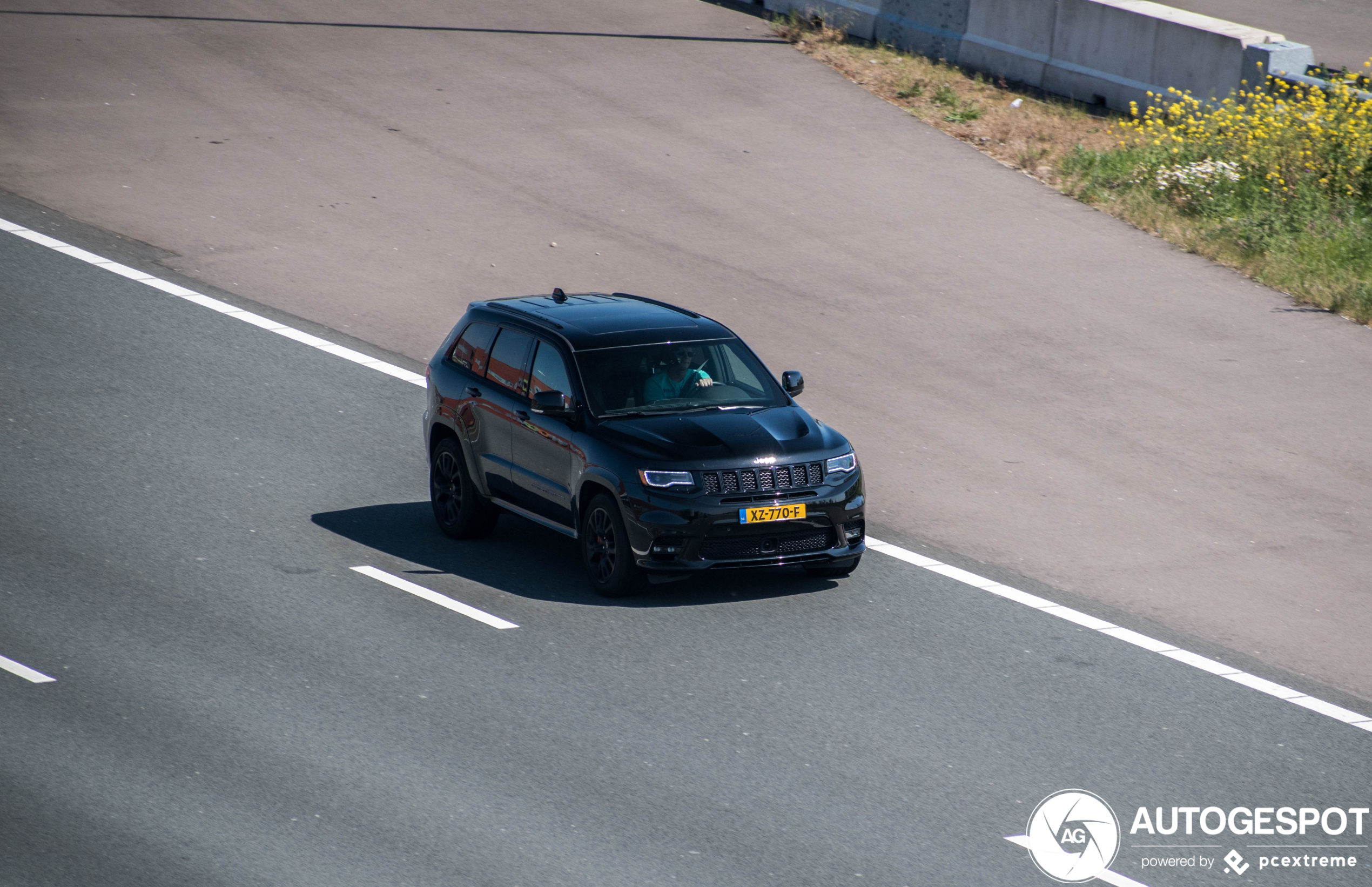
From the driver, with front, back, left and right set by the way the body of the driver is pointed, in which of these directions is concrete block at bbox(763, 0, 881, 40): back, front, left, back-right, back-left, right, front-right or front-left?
back-left

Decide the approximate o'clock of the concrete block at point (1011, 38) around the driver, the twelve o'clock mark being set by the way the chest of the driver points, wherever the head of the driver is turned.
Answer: The concrete block is roughly at 8 o'clock from the driver.

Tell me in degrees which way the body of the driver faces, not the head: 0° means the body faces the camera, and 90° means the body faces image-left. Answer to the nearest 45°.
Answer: approximately 315°

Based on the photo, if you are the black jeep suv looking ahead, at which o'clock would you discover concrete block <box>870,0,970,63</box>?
The concrete block is roughly at 8 o'clock from the black jeep suv.

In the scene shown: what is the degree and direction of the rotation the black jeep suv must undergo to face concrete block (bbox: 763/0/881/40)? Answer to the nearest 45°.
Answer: approximately 135° to its left

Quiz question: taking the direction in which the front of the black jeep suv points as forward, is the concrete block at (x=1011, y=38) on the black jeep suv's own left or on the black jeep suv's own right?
on the black jeep suv's own left

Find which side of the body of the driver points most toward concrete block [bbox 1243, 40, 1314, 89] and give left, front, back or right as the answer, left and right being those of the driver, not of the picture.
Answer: left

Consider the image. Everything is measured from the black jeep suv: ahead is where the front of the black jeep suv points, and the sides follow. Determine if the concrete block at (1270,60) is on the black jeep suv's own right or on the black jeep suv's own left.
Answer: on the black jeep suv's own left

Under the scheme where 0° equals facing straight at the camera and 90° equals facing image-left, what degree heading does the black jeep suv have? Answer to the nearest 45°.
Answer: approximately 315°
